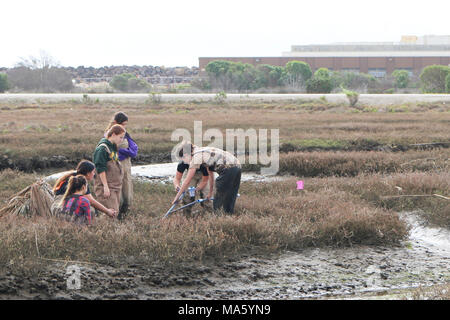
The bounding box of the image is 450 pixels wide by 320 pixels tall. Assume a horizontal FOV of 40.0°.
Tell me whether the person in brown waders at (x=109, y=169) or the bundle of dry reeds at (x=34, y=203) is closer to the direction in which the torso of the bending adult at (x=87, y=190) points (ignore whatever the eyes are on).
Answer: the person in brown waders

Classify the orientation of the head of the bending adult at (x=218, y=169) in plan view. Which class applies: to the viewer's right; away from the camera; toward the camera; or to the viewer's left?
to the viewer's left

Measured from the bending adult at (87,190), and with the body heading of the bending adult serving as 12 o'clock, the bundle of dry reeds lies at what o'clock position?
The bundle of dry reeds is roughly at 7 o'clock from the bending adult.

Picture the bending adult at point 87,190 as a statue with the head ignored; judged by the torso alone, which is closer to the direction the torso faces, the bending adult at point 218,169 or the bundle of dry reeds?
the bending adult

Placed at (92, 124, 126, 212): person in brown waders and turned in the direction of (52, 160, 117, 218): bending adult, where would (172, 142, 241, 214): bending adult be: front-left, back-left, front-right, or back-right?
back-left

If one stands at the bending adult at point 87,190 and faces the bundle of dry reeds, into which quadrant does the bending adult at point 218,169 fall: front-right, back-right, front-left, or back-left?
back-right

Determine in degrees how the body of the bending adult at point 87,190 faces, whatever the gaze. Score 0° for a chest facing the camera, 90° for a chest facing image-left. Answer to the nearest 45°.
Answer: approximately 270°

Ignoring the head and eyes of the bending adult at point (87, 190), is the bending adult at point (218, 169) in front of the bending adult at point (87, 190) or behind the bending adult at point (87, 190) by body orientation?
in front

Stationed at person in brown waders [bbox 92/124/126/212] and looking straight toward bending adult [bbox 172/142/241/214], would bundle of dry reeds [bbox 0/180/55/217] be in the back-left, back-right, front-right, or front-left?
back-right
